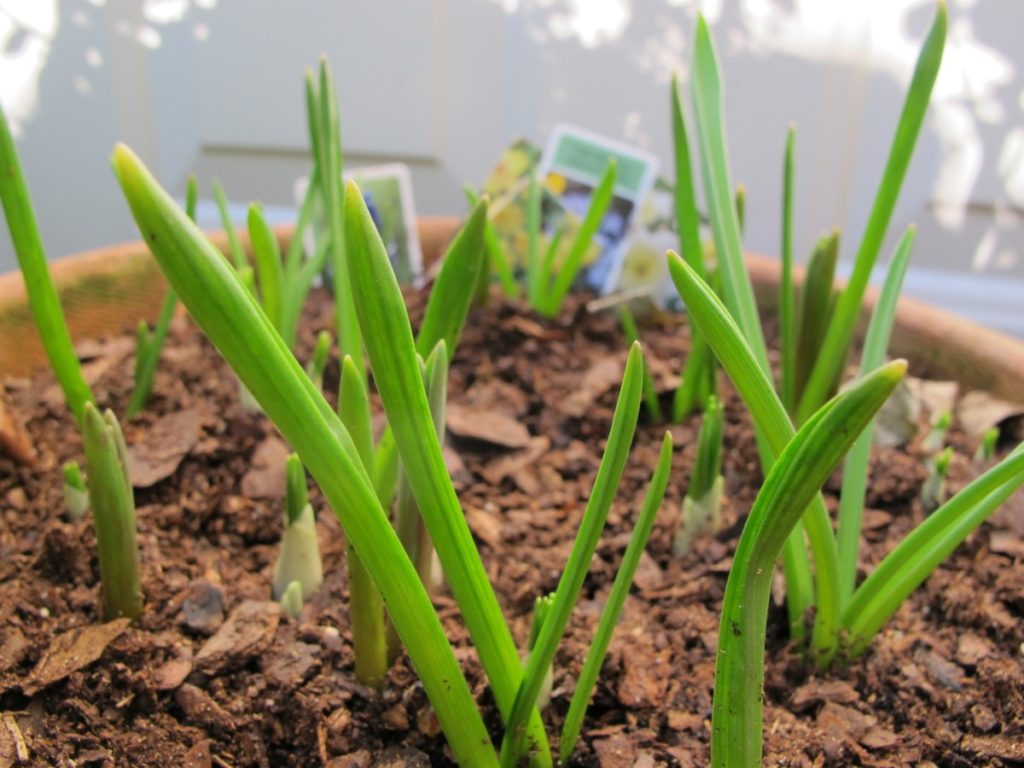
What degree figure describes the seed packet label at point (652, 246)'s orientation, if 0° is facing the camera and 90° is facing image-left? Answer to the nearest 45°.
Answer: approximately 0°

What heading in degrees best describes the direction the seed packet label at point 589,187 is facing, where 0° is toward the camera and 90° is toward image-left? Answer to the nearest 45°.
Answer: approximately 0°

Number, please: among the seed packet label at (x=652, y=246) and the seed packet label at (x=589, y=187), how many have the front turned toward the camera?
2
